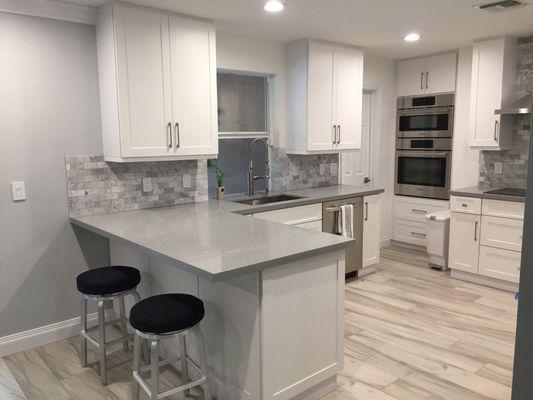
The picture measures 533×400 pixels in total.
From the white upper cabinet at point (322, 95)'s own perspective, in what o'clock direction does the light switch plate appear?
The light switch plate is roughly at 3 o'clock from the white upper cabinet.

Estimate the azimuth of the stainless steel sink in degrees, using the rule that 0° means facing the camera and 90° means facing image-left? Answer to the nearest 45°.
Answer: approximately 315°

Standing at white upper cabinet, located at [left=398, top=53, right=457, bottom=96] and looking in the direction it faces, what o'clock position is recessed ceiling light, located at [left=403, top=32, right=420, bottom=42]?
The recessed ceiling light is roughly at 11 o'clock from the white upper cabinet.

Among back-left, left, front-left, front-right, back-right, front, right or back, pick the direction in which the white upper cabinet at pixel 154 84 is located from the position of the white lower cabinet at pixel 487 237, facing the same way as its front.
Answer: front

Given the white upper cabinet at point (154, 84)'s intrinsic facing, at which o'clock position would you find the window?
The window is roughly at 9 o'clock from the white upper cabinet.

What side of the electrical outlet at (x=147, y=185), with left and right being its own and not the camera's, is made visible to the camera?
front

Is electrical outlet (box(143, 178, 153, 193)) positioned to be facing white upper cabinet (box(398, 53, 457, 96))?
no

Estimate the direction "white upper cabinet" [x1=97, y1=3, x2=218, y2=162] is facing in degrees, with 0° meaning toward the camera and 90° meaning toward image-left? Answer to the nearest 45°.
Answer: approximately 315°

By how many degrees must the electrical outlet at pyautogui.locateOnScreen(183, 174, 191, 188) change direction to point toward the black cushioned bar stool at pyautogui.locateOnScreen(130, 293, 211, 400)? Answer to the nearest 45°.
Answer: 0° — it already faces it

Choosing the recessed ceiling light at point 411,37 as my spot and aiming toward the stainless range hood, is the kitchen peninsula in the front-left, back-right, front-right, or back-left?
back-right

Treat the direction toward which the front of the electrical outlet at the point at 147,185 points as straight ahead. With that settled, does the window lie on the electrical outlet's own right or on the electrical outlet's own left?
on the electrical outlet's own left

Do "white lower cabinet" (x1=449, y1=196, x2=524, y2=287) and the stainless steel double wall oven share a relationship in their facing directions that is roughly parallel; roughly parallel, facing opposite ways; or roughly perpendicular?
roughly parallel

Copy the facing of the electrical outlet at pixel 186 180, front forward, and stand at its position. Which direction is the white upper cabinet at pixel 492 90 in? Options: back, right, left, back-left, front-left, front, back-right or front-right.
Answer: left

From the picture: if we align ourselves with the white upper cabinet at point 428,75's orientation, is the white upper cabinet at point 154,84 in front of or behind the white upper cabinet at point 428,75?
in front

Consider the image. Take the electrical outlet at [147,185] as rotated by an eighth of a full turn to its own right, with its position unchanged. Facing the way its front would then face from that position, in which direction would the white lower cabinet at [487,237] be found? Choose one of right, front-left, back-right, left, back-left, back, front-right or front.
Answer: back-left

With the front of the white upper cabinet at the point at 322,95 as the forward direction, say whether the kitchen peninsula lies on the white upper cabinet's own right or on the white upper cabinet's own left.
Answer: on the white upper cabinet's own right

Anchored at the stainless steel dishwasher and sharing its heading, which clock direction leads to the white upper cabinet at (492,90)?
The white upper cabinet is roughly at 10 o'clock from the stainless steel dishwasher.
